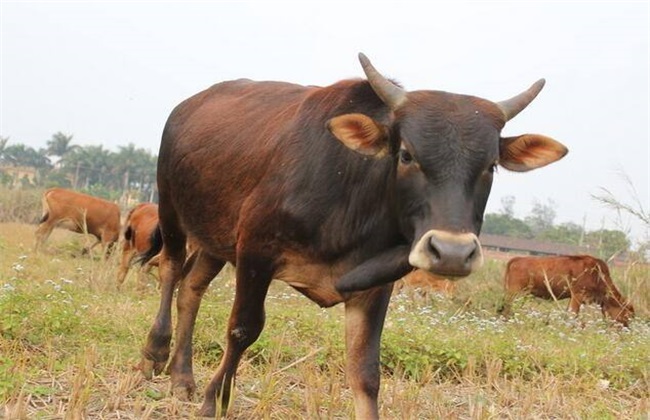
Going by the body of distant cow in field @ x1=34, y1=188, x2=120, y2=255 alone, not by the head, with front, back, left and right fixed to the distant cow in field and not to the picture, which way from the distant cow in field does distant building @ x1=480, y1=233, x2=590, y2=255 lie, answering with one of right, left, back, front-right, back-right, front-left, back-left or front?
front-left

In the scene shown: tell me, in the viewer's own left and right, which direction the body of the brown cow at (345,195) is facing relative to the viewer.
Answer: facing the viewer and to the right of the viewer

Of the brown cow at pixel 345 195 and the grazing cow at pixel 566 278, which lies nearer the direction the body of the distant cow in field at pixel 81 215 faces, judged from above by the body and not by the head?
the grazing cow

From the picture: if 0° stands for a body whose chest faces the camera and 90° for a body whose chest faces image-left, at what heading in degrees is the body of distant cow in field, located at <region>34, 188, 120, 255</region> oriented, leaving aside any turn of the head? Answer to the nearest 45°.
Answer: approximately 270°

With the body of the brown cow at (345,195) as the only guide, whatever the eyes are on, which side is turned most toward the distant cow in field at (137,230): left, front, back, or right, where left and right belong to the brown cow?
back

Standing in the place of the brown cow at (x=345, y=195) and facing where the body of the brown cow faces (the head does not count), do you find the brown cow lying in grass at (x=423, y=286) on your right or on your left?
on your left

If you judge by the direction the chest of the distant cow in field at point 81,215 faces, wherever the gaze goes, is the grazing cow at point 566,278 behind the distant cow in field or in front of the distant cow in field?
in front

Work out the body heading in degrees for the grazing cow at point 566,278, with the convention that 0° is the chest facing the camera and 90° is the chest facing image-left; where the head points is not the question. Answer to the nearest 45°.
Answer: approximately 270°

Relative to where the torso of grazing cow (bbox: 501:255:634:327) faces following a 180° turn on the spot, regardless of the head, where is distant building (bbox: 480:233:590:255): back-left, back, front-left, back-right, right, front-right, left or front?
right
